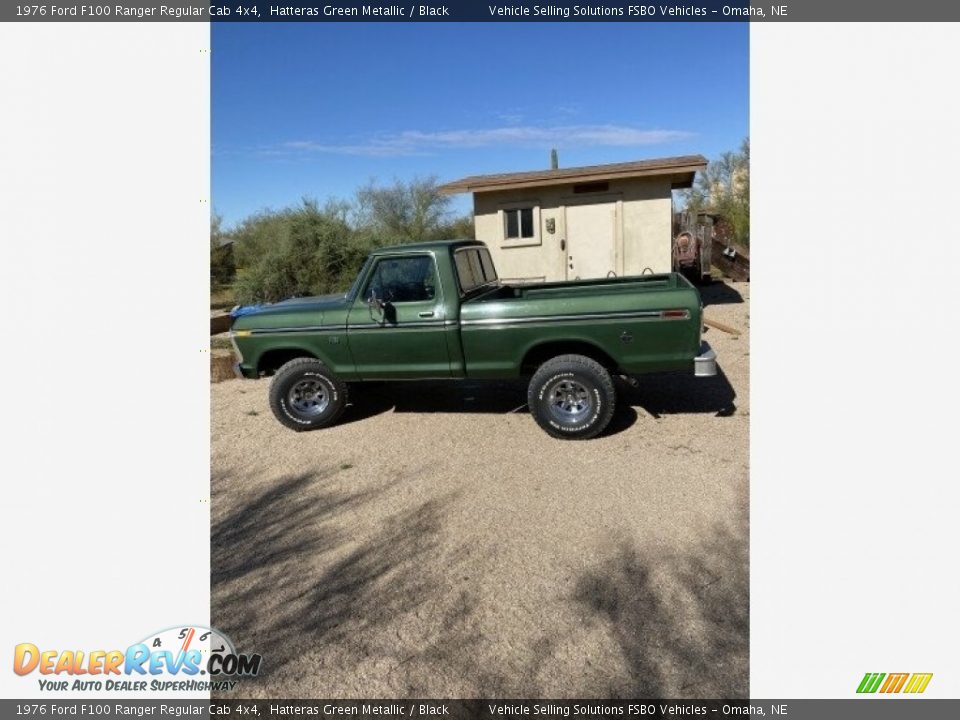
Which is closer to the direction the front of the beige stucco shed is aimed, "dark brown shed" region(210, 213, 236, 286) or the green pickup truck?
the green pickup truck

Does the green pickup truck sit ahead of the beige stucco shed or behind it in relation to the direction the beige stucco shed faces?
ahead

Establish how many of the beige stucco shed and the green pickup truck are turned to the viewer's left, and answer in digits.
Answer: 1

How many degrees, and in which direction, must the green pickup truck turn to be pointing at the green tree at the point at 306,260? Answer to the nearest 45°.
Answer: approximately 90° to its right

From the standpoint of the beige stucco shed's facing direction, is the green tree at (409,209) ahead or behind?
behind

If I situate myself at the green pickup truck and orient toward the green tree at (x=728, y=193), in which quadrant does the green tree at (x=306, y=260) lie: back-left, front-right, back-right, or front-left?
front-left

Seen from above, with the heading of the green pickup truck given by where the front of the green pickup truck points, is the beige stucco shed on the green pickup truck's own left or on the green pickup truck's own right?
on the green pickup truck's own right

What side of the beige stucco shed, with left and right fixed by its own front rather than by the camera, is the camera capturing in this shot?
front

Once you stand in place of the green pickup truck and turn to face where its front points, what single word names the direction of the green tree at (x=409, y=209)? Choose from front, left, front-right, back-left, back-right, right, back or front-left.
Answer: right

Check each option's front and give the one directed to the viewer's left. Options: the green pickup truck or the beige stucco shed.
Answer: the green pickup truck

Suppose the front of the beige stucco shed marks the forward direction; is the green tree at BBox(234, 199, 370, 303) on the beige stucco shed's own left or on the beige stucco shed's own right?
on the beige stucco shed's own right

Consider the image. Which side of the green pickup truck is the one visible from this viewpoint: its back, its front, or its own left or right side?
left
